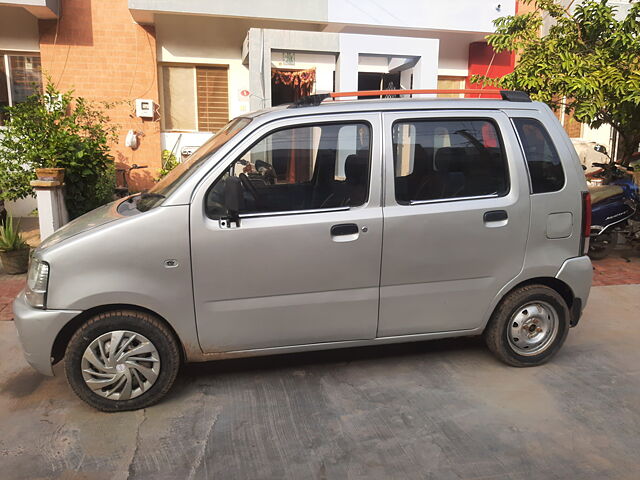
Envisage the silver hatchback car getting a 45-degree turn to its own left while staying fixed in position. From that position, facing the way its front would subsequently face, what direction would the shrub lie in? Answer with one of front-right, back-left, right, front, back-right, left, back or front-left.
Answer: right

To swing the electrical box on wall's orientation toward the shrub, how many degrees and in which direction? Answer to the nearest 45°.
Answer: approximately 45° to its right

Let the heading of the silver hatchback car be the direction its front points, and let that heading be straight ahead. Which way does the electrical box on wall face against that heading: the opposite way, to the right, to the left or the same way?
to the left

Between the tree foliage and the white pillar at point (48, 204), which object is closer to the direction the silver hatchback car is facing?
the white pillar

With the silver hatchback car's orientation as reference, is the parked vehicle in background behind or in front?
behind

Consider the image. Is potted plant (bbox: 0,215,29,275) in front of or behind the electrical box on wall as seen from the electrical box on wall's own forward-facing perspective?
in front

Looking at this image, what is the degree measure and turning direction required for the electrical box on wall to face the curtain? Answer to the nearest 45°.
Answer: approximately 45° to its left

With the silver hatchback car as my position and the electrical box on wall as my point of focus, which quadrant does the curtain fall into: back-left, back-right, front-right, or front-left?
front-right

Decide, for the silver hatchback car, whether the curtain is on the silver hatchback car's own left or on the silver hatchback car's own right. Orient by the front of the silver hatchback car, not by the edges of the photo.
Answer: on the silver hatchback car's own right

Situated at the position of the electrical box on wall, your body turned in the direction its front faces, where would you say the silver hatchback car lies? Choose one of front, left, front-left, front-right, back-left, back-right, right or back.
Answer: front

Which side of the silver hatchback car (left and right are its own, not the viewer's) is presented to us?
left

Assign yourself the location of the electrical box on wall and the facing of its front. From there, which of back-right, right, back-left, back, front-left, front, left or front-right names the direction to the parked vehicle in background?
front-left

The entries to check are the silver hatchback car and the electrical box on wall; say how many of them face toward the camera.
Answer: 1

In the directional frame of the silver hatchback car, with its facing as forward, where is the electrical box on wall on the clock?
The electrical box on wall is roughly at 2 o'clock from the silver hatchback car.

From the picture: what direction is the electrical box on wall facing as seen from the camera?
toward the camera
